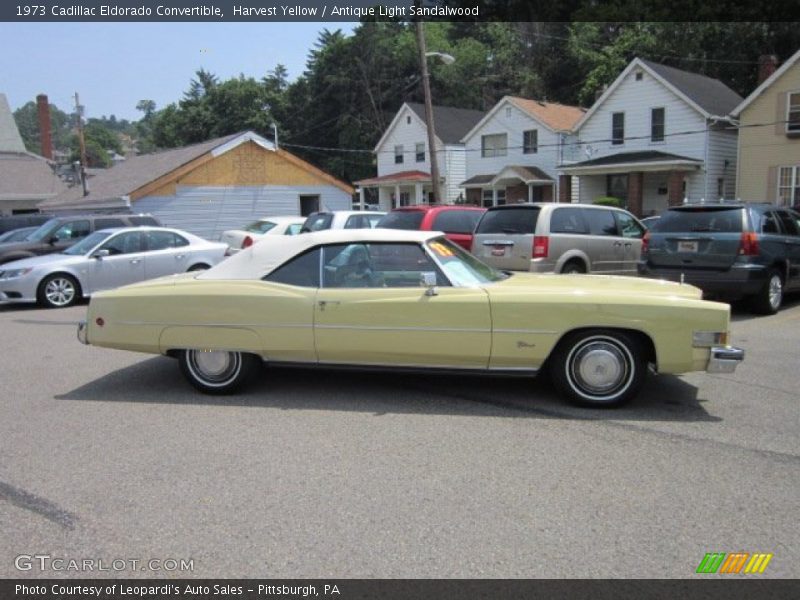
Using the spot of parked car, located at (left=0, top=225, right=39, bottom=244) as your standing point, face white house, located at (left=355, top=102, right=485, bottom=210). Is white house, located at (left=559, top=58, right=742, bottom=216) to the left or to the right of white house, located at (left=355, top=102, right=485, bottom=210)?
right

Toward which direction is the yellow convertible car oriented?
to the viewer's right

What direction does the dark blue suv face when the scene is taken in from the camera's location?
facing away from the viewer and to the right of the viewer

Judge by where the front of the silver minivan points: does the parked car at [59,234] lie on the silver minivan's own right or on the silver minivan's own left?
on the silver minivan's own left

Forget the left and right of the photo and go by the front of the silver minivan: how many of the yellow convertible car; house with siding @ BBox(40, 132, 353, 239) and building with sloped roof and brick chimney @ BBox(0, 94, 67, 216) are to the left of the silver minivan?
2

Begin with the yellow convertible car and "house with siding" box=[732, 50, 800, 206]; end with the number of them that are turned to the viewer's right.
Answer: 1

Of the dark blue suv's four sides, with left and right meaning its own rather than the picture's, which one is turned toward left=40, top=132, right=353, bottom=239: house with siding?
left

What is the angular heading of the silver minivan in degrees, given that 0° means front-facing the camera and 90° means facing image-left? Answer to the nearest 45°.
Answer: approximately 225°

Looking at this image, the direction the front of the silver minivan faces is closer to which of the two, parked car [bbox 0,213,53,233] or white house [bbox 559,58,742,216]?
the white house

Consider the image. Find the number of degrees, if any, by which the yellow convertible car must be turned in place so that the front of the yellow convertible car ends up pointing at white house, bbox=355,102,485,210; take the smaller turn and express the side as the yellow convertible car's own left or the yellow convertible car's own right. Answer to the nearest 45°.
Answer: approximately 90° to the yellow convertible car's own left

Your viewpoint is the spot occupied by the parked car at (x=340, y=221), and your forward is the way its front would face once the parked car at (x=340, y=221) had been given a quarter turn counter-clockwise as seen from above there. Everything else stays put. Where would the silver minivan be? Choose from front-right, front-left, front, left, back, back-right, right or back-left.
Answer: back

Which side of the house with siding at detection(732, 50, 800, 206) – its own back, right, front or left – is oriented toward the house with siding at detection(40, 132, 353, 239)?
right

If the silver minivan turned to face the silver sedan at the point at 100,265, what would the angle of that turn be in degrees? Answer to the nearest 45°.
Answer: approximately 135° to its left

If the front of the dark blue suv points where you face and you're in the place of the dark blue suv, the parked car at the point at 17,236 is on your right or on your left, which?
on your left
